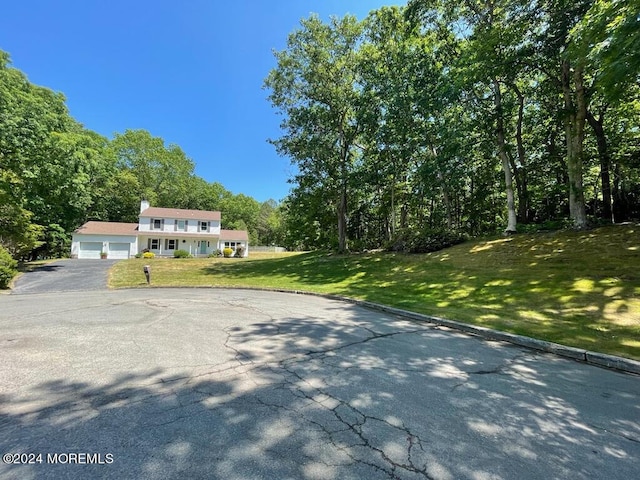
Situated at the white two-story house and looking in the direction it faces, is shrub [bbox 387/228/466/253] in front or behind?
in front

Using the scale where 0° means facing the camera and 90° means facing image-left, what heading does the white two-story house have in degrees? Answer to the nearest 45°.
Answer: approximately 0°
